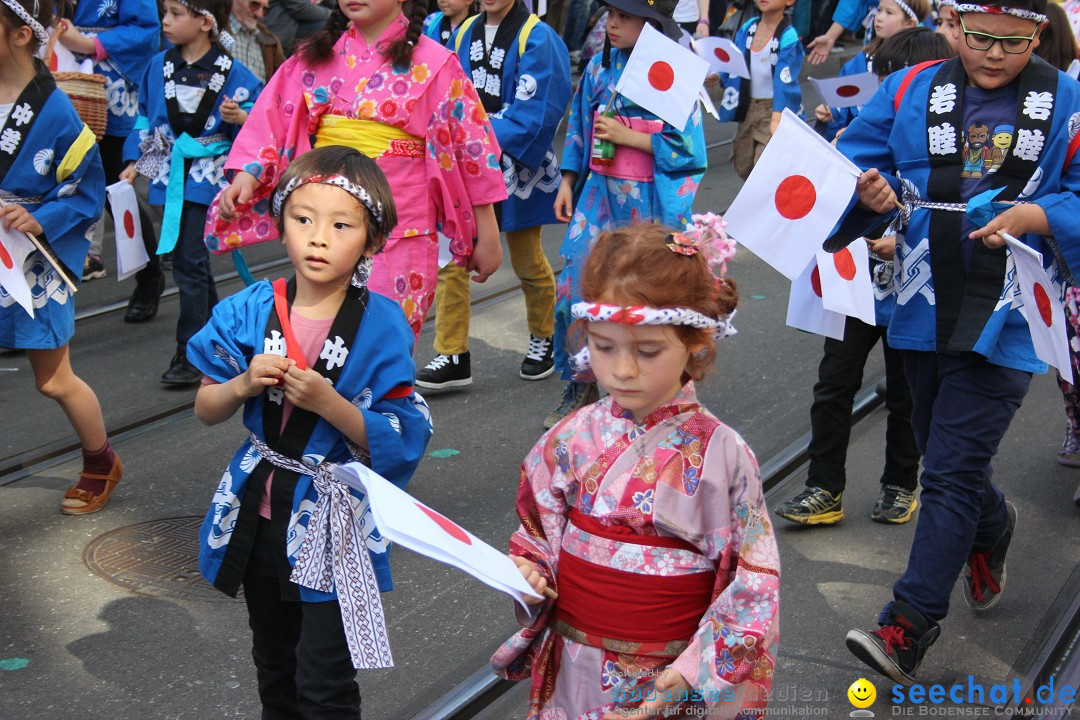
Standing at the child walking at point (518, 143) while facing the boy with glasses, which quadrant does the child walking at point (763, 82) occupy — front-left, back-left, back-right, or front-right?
back-left

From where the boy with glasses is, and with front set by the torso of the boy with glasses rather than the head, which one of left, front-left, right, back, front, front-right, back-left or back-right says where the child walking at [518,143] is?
back-right

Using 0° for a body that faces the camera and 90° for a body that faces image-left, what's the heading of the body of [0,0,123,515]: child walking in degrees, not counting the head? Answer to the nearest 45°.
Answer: approximately 45°

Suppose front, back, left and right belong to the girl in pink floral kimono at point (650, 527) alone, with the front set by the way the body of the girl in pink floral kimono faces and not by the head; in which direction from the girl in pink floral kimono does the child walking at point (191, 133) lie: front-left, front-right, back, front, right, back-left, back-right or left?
right

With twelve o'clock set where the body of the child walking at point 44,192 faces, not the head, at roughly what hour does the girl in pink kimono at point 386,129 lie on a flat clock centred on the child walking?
The girl in pink kimono is roughly at 8 o'clock from the child walking.

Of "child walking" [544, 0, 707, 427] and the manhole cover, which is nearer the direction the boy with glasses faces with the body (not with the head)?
the manhole cover

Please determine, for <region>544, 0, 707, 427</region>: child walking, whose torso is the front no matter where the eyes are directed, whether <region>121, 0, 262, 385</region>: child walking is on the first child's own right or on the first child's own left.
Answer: on the first child's own right

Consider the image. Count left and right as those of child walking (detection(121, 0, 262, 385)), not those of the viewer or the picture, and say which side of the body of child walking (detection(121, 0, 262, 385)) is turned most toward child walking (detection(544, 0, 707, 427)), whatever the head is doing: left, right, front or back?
left

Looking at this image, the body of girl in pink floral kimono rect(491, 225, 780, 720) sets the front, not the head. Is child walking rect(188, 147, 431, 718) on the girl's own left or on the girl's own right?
on the girl's own right
